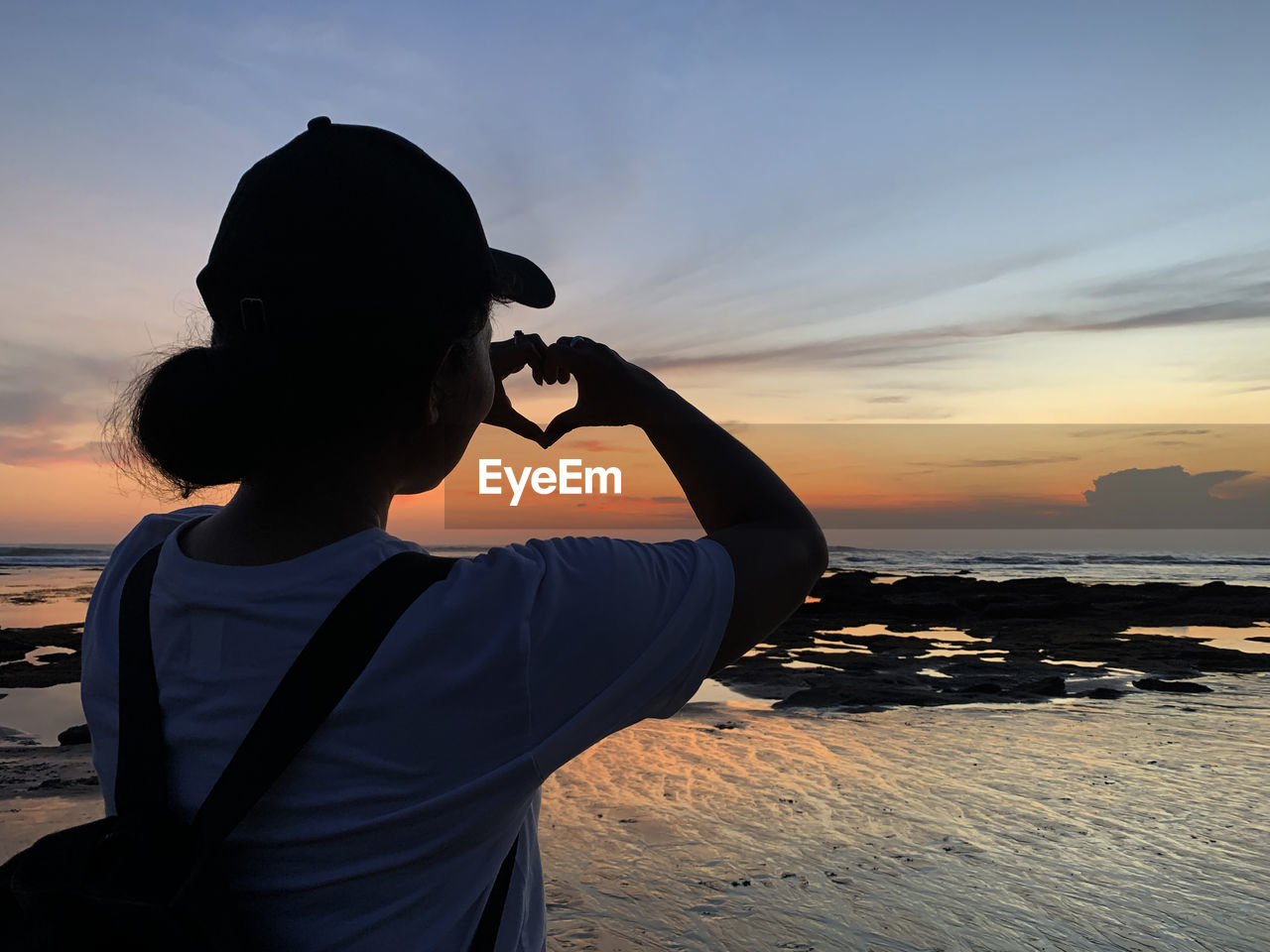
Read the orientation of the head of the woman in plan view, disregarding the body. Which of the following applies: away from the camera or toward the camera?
away from the camera

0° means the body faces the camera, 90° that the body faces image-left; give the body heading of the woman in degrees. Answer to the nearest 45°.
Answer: approximately 225°
